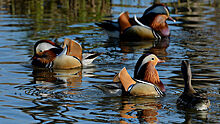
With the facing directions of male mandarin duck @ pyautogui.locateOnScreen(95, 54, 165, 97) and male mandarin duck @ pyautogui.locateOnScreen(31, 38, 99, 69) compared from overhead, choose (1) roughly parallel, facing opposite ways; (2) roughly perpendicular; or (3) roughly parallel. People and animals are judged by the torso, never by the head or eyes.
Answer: roughly parallel, facing opposite ways

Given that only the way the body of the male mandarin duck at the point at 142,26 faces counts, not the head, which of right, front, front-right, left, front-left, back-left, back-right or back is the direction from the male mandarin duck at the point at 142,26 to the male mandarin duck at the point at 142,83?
right

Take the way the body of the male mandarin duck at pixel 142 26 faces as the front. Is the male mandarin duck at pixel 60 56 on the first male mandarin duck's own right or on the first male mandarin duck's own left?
on the first male mandarin duck's own right

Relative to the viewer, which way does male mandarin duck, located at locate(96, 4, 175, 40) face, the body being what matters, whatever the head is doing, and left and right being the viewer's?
facing to the right of the viewer

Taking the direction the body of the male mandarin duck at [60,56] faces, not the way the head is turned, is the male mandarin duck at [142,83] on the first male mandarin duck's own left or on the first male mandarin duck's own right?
on the first male mandarin duck's own left

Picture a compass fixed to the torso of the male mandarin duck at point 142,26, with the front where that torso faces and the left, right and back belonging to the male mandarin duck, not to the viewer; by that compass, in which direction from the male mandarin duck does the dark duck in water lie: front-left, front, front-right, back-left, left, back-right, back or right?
right

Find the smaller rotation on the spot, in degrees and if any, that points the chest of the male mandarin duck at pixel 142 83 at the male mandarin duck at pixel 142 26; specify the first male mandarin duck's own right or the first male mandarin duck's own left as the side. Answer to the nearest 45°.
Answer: approximately 90° to the first male mandarin duck's own left

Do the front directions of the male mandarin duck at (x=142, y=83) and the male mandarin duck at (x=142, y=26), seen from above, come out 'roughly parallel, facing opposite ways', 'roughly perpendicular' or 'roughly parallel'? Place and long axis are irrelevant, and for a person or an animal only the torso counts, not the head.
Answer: roughly parallel

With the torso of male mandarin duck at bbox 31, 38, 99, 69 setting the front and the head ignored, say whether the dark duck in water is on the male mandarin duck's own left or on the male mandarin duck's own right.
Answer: on the male mandarin duck's own left

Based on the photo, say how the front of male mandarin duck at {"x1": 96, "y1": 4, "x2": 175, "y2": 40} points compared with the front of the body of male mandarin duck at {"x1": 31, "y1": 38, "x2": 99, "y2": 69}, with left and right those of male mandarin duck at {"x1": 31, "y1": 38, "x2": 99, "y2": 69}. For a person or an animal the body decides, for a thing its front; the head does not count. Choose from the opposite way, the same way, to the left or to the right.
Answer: the opposite way

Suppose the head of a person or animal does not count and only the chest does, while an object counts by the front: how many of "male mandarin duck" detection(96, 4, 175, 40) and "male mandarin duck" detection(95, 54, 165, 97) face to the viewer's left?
0

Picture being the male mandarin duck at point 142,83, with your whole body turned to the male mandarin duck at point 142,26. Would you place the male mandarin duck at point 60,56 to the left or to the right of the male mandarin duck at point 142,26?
left

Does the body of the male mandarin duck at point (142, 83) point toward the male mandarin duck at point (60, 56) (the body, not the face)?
no

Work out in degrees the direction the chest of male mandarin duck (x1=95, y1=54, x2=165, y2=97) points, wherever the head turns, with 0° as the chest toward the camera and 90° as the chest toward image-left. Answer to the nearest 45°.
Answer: approximately 270°

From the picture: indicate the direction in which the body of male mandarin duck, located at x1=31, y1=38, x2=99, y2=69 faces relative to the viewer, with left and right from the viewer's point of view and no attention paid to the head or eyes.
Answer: facing to the left of the viewer
